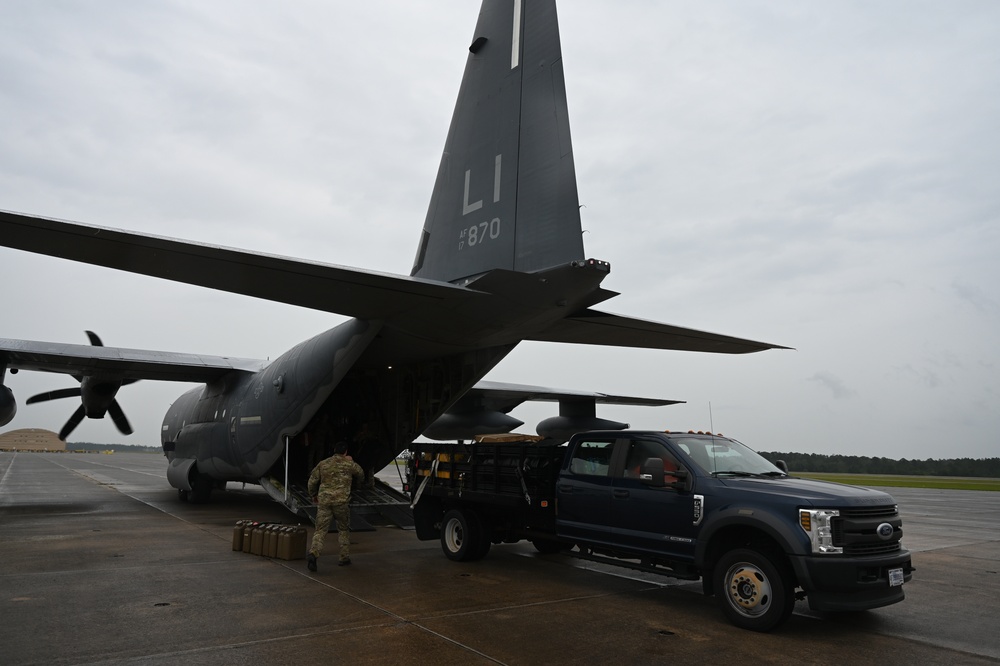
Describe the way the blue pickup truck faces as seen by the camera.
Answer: facing the viewer and to the right of the viewer

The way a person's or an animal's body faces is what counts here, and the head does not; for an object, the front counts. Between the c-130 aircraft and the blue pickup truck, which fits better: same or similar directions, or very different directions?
very different directions

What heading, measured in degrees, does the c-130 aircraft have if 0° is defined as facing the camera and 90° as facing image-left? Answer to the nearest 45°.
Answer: approximately 135°

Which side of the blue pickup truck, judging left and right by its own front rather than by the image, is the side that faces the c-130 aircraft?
back

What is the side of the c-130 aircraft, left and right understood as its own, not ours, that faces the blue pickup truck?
back

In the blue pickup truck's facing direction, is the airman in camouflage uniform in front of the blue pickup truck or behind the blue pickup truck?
behind
